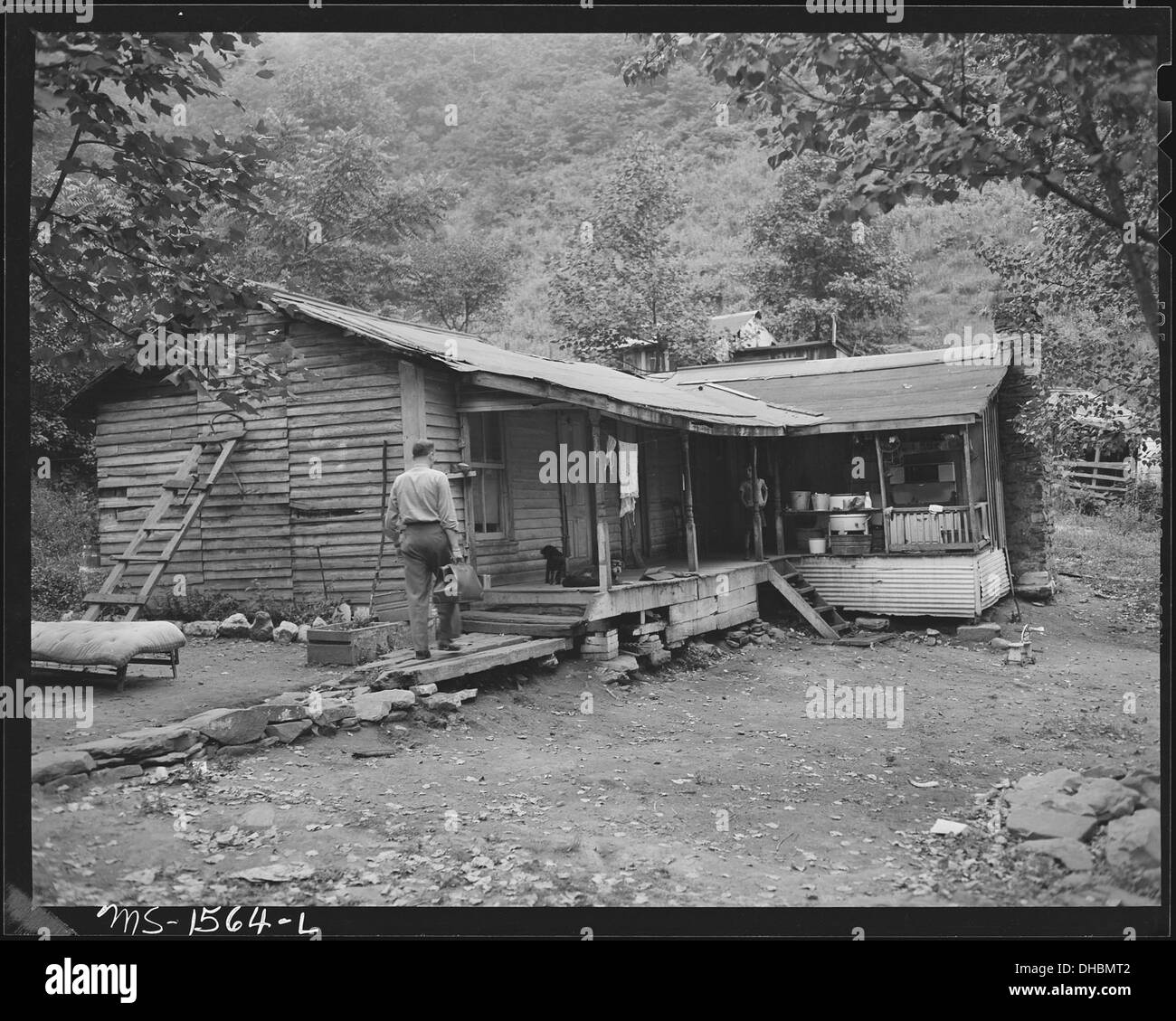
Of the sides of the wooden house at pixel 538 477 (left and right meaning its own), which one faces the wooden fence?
left

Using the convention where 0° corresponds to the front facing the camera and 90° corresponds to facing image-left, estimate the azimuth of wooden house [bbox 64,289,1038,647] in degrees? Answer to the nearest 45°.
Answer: approximately 315°

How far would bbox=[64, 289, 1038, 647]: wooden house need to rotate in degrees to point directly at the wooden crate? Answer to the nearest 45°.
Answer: approximately 90° to its right

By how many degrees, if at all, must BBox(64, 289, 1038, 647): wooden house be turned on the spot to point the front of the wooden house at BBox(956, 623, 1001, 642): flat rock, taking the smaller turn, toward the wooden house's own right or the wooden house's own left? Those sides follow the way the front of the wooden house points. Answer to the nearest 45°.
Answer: approximately 45° to the wooden house's own left

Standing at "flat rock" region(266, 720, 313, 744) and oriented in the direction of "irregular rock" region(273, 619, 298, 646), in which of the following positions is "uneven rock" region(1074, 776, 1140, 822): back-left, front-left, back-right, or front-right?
back-right

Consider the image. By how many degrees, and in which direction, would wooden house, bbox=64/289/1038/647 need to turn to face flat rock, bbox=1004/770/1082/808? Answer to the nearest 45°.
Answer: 0° — it already faces it

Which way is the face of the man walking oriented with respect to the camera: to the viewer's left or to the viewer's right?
to the viewer's right

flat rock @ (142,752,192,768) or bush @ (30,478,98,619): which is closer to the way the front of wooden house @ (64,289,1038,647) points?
the flat rock

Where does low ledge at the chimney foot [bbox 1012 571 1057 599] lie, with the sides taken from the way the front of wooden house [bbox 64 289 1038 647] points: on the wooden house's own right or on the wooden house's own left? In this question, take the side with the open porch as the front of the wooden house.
on the wooden house's own left
